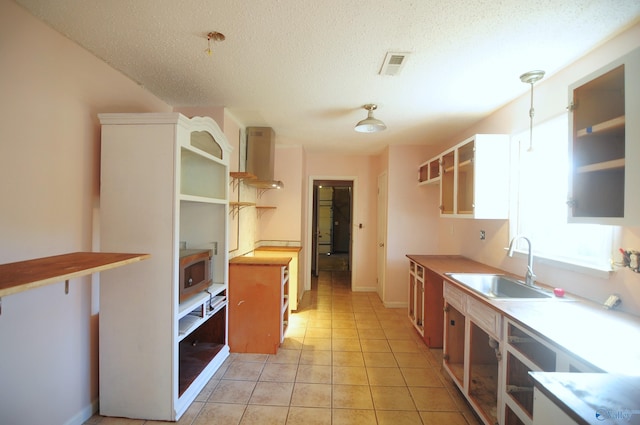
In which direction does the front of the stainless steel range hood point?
to the viewer's right

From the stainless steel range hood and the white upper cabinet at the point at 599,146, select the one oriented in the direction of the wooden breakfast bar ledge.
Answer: the white upper cabinet

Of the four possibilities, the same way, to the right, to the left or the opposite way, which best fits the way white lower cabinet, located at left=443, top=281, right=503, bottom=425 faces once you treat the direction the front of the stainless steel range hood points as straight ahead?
the opposite way

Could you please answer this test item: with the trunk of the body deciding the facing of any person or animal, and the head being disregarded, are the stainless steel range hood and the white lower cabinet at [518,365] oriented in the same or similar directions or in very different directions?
very different directions

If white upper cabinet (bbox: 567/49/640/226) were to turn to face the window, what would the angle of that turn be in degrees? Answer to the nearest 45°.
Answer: approximately 135° to its right

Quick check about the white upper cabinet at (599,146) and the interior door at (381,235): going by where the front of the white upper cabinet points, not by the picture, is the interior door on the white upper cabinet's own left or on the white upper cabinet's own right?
on the white upper cabinet's own right

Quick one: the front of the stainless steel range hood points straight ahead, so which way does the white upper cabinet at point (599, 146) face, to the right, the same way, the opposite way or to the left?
the opposite way
